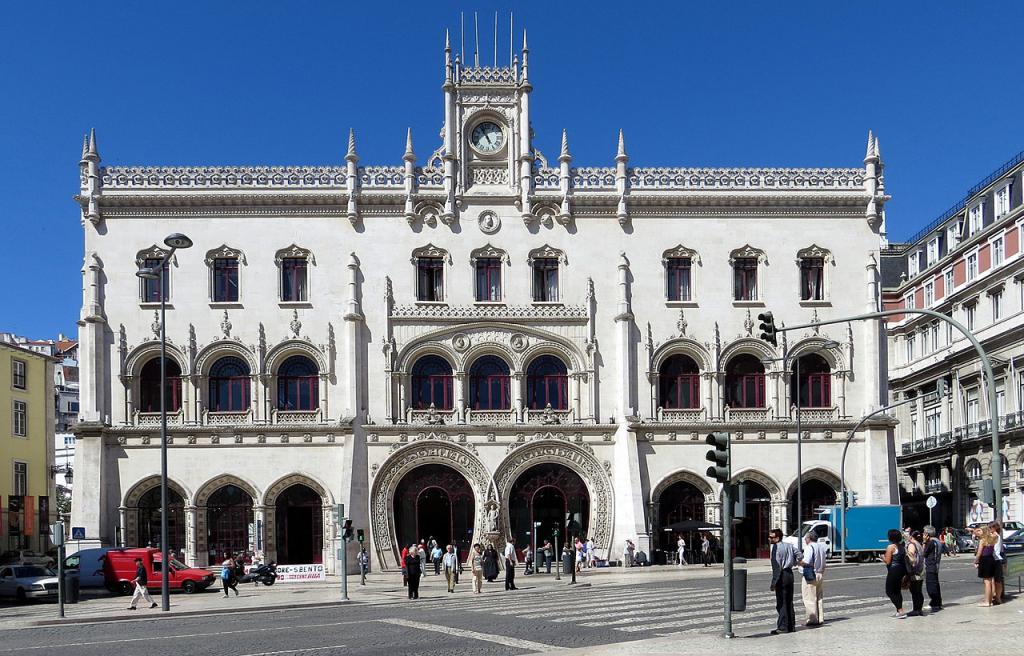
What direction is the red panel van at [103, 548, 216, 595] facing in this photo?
to the viewer's right

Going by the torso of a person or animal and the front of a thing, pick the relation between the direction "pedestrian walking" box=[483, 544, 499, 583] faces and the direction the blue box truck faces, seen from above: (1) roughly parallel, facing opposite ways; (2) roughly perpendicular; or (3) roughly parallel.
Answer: roughly perpendicular

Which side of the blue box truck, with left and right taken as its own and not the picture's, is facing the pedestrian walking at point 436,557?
front

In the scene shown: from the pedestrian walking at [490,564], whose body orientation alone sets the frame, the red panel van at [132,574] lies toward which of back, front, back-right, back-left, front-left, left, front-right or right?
right

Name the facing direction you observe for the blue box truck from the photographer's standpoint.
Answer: facing to the left of the viewer

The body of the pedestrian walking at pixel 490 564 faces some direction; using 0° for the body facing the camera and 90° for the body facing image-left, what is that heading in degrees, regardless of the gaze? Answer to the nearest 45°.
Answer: approximately 0°

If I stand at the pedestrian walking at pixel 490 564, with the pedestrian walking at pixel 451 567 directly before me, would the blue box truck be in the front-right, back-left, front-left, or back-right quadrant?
back-left
